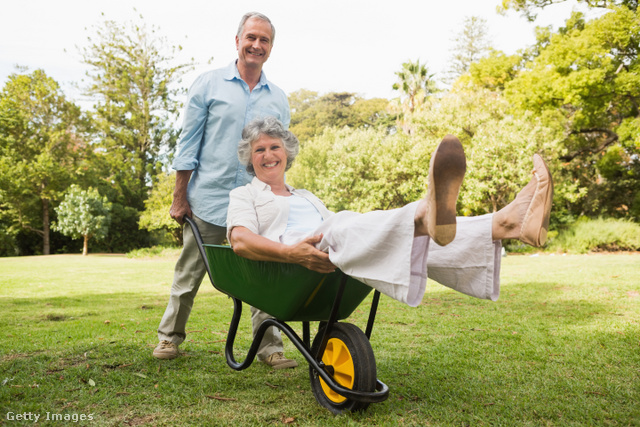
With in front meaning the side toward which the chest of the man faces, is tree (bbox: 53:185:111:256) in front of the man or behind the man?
behind

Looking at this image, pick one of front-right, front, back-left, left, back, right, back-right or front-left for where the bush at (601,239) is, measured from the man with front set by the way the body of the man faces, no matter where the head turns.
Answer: left

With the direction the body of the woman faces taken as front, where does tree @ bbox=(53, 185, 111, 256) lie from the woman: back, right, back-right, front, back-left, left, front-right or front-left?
back

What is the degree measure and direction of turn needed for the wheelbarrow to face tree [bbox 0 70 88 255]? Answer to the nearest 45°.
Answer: approximately 180°

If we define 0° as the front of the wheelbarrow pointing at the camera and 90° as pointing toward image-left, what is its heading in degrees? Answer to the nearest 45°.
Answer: approximately 315°

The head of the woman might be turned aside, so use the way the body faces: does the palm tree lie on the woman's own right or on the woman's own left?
on the woman's own left

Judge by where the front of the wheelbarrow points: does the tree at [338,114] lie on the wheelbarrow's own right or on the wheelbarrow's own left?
on the wheelbarrow's own left

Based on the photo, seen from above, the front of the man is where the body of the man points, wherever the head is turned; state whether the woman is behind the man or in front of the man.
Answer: in front

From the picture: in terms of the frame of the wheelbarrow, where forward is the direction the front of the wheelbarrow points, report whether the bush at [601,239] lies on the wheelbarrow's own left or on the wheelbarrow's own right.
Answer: on the wheelbarrow's own left

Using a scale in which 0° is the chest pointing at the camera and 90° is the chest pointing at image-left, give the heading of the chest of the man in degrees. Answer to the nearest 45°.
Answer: approximately 315°

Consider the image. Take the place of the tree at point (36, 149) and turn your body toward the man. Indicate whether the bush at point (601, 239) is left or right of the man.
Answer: left

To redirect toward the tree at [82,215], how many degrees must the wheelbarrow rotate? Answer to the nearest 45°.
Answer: approximately 180°
